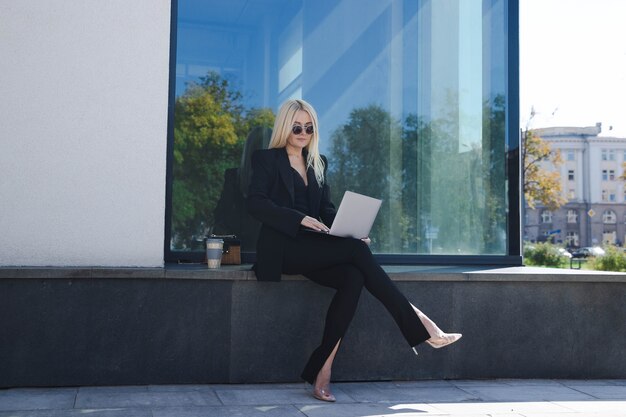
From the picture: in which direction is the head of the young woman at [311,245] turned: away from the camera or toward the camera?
toward the camera

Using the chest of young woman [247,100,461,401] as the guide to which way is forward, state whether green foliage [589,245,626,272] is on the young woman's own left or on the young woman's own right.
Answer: on the young woman's own left

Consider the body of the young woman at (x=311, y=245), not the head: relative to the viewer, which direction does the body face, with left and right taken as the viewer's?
facing the viewer and to the right of the viewer

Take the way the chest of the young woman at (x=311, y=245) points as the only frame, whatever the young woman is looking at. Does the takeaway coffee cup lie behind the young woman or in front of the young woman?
behind

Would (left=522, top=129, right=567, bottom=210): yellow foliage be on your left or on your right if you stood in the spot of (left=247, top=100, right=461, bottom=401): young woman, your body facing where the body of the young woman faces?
on your left
